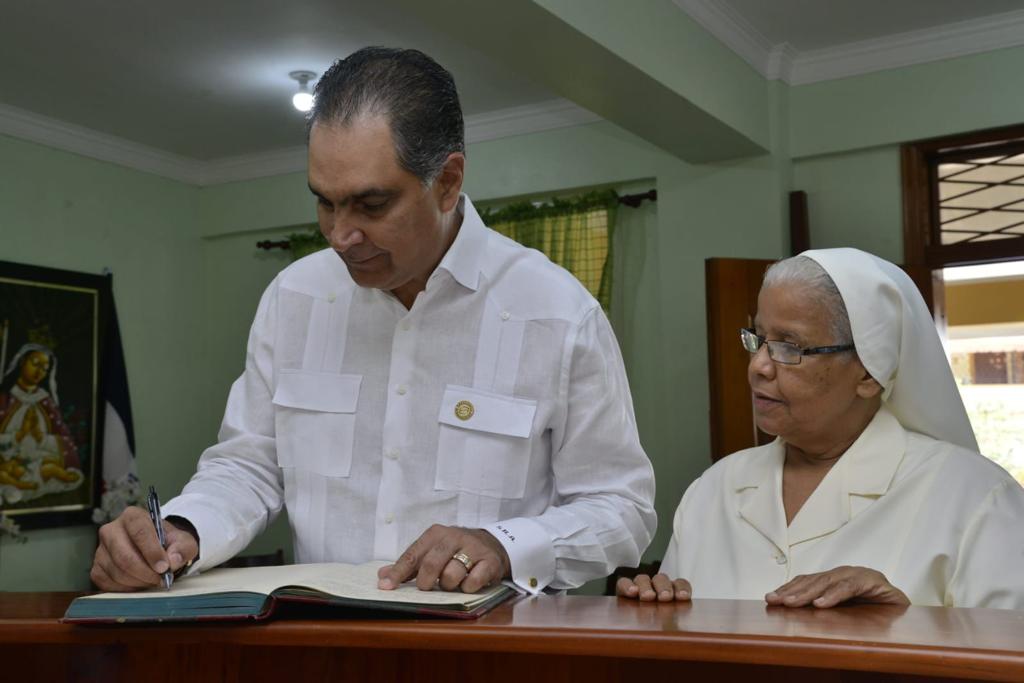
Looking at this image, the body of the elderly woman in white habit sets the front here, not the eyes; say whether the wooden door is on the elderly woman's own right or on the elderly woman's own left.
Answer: on the elderly woman's own right

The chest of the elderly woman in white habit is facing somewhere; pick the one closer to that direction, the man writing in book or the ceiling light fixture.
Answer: the man writing in book

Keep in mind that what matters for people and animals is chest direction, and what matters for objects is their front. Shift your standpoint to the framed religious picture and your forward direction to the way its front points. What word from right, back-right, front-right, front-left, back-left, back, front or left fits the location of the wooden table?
front-right

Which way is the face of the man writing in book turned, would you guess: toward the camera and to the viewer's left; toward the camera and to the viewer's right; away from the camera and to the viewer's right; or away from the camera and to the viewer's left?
toward the camera and to the viewer's left

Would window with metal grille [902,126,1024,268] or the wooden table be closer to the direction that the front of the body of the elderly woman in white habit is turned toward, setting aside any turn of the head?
the wooden table

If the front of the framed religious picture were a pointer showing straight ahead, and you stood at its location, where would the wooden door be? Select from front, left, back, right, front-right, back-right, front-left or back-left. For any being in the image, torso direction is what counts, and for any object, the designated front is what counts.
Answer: front

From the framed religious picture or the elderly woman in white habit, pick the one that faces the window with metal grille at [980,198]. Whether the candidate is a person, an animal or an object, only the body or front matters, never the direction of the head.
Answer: the framed religious picture

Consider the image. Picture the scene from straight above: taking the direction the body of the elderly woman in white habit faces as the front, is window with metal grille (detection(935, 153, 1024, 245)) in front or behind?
behind

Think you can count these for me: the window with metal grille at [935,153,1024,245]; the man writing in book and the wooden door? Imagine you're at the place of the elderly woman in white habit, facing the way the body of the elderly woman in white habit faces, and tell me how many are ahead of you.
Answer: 1

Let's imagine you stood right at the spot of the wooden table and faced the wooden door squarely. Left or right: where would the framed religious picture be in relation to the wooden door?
left

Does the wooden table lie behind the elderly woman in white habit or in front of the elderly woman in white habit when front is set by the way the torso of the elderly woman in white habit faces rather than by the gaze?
in front

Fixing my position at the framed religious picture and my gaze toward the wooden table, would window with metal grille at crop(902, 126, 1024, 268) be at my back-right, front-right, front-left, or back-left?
front-left

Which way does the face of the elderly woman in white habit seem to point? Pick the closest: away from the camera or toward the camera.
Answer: toward the camera

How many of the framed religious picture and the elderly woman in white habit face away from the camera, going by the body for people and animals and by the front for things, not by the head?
0

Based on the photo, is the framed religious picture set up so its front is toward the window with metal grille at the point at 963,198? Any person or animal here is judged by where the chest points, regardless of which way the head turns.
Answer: yes
